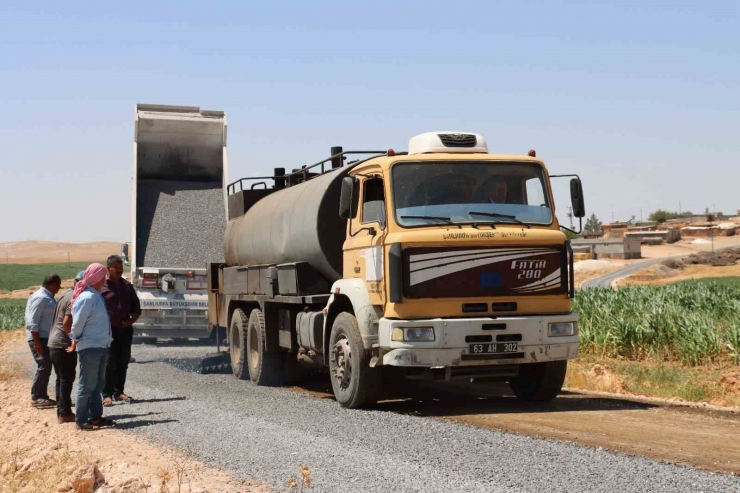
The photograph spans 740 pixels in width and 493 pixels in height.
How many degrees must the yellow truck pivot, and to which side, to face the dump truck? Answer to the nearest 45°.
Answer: approximately 180°

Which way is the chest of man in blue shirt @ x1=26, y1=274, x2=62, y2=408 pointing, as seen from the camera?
to the viewer's right

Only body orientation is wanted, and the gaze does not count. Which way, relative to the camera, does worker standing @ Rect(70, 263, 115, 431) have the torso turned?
to the viewer's right

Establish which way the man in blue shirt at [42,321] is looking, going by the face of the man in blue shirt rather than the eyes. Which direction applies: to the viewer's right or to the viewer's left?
to the viewer's right

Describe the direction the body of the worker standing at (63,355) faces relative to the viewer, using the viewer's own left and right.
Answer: facing to the right of the viewer

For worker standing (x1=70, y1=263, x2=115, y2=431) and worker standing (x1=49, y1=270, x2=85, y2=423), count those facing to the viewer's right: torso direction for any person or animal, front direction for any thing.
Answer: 2

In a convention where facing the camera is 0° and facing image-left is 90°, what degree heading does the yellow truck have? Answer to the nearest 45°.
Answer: approximately 315°

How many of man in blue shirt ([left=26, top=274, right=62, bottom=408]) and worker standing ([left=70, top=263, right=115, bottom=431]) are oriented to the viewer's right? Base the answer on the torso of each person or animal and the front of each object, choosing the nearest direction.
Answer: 2
